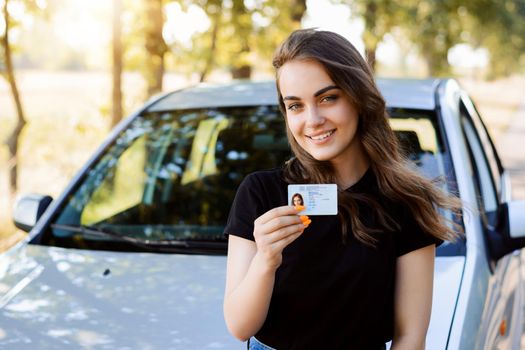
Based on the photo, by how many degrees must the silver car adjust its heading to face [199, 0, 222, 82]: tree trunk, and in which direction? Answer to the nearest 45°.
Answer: approximately 135° to its right

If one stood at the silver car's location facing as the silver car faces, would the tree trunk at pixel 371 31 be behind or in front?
behind

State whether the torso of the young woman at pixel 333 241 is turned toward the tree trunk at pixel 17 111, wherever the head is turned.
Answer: no

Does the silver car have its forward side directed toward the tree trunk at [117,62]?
no

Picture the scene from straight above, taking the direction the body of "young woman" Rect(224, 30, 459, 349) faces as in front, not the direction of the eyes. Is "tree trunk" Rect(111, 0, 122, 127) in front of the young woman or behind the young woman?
behind

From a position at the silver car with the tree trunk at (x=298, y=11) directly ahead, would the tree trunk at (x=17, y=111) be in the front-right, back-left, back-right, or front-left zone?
front-left

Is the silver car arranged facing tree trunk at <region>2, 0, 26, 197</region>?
no

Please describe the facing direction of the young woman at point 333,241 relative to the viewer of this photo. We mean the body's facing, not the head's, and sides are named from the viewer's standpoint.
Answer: facing the viewer

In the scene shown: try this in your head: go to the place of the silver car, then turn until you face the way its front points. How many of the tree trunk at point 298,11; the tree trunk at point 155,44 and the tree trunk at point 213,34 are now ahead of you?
0

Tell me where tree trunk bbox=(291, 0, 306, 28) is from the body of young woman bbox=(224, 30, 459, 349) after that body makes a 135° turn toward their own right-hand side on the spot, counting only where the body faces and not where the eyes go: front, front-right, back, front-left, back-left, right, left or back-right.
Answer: front-right

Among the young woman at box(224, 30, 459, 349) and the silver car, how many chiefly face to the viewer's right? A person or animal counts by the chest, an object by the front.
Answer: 0

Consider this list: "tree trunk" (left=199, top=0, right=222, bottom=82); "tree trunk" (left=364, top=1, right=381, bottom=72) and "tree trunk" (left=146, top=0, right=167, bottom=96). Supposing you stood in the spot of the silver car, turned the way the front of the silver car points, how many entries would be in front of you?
0

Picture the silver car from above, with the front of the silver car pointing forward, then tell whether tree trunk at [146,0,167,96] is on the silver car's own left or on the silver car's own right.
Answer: on the silver car's own right

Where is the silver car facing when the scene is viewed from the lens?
facing the viewer and to the left of the viewer

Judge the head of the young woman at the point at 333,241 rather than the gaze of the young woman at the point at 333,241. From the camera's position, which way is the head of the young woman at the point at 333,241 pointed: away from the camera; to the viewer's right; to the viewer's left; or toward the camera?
toward the camera

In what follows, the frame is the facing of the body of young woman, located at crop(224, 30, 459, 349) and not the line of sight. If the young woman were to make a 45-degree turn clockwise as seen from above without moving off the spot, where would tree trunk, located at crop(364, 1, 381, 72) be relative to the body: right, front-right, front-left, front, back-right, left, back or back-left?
back-right

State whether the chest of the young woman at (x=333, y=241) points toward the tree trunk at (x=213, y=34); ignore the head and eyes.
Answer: no
